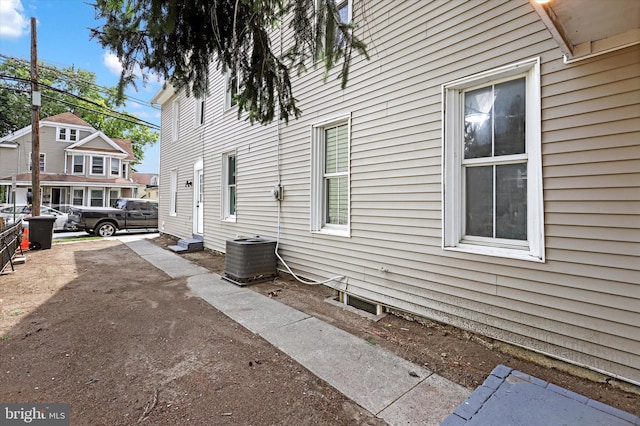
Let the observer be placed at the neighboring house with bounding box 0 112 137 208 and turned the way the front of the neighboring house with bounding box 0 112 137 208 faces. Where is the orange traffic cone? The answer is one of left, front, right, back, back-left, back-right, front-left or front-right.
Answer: front

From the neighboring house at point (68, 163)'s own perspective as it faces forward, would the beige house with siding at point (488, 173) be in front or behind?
in front

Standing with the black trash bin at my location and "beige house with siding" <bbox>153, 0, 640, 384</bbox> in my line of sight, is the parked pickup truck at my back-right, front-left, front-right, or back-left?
back-left

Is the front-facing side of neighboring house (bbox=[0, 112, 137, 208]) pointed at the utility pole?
yes

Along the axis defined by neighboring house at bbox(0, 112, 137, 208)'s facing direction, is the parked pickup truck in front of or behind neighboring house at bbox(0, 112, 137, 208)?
in front

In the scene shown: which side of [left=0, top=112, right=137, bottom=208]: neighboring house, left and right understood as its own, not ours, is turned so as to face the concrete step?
front

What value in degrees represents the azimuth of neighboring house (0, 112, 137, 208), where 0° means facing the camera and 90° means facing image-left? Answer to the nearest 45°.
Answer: approximately 0°

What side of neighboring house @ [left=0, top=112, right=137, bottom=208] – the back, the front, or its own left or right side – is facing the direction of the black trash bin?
front
